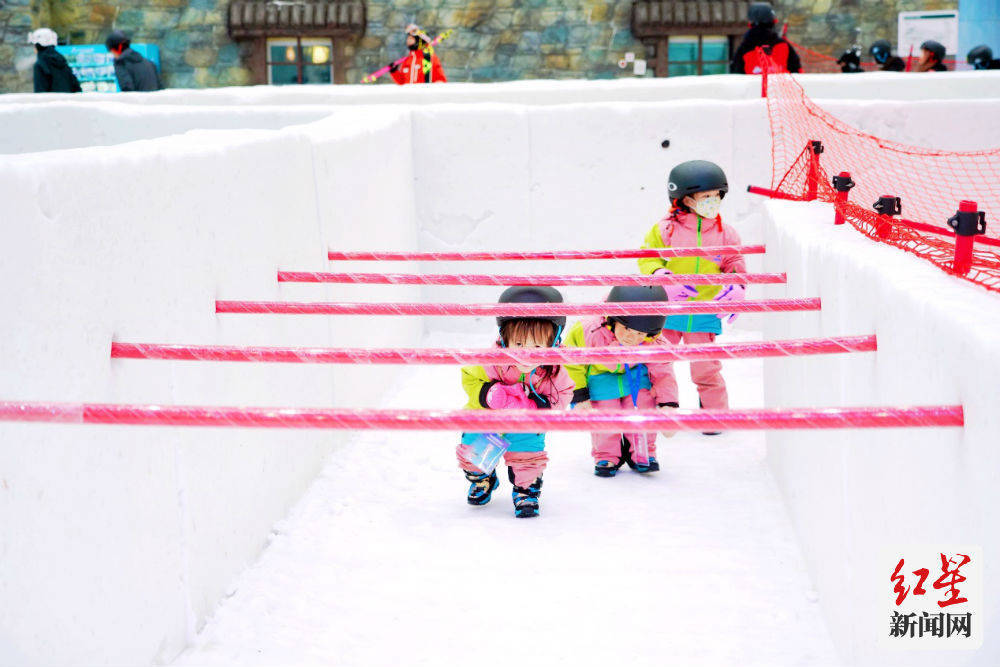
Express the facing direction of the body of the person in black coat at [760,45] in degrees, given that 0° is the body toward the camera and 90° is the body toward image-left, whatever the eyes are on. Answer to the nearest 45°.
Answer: approximately 180°

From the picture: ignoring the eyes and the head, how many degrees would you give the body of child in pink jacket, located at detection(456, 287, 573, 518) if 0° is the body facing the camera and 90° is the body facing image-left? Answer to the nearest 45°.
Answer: approximately 0°

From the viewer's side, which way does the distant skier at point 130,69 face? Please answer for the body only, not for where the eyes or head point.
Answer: to the viewer's left

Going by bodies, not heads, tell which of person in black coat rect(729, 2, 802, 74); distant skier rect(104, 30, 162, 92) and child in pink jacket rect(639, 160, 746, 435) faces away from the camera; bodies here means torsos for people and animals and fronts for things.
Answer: the person in black coat

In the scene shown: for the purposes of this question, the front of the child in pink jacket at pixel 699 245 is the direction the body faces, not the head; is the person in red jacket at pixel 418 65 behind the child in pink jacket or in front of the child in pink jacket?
behind

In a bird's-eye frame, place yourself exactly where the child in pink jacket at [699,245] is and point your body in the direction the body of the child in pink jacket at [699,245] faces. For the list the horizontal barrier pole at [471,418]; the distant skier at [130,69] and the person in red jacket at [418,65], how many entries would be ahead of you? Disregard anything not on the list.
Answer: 1

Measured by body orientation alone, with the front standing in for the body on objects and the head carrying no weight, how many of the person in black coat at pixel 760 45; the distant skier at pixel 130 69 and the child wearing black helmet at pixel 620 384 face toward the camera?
1

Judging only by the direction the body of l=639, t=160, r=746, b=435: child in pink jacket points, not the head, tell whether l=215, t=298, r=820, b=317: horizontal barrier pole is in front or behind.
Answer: in front

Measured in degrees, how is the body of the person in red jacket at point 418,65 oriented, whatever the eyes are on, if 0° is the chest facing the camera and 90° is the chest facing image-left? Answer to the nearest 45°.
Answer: approximately 45°

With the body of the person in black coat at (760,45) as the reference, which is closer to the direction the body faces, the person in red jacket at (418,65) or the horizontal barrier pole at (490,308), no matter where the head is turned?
the person in red jacket

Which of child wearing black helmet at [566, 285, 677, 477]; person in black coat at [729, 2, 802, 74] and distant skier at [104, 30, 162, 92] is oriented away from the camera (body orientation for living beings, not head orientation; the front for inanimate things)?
the person in black coat

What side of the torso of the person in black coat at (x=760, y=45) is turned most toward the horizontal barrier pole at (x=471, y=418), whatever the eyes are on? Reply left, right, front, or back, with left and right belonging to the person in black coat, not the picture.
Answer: back
